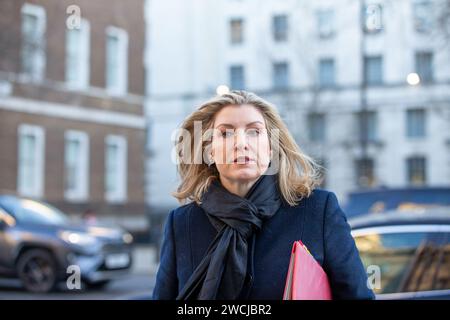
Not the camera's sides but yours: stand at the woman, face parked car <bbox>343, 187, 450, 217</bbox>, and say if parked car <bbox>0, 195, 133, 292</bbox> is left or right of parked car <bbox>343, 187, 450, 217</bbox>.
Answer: left

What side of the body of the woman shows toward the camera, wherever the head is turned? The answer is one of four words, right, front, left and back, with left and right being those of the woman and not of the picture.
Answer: front

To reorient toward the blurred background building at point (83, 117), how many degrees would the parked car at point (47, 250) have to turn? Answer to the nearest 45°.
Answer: approximately 135° to its left

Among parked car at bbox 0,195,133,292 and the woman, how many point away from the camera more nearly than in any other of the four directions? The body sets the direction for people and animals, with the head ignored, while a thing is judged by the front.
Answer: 0

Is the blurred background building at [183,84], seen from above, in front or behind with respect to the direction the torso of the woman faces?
behind

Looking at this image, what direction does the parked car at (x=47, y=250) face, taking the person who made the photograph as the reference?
facing the viewer and to the right of the viewer

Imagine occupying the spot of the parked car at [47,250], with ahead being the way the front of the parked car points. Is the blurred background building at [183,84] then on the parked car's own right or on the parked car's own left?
on the parked car's own left

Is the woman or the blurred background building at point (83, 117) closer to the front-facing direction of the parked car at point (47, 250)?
the woman

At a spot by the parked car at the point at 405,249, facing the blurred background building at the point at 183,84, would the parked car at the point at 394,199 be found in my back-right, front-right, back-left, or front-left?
front-right

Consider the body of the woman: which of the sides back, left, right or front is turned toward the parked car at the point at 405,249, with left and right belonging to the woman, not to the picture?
back

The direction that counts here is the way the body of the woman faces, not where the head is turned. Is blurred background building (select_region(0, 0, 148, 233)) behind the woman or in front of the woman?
behind

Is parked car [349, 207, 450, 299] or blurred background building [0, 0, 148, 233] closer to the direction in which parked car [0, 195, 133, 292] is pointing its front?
the parked car

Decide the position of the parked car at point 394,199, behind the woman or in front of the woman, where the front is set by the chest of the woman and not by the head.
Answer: behind
